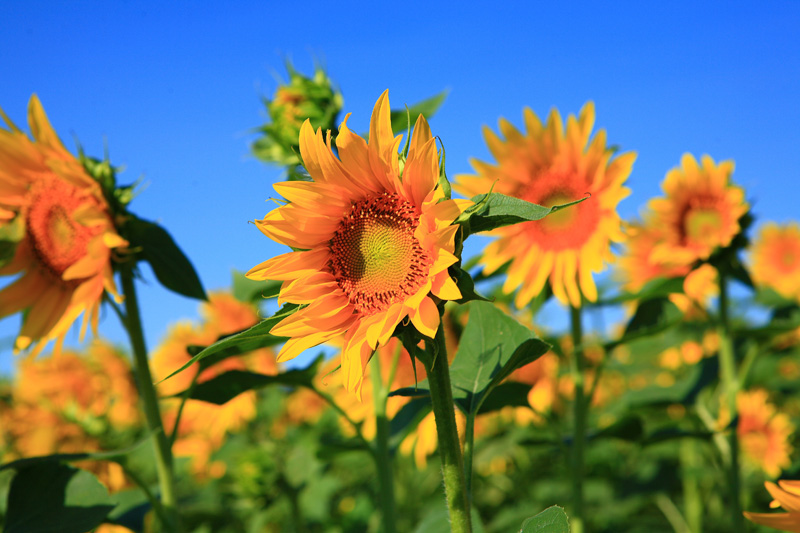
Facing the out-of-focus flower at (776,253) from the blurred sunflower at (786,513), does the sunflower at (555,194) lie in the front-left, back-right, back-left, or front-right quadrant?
front-left

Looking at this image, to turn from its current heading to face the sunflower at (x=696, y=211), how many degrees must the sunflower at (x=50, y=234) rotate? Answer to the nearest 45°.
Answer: approximately 135° to its left

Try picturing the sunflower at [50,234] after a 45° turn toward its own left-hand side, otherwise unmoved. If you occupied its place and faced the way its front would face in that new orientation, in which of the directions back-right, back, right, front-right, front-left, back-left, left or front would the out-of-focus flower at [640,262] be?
left

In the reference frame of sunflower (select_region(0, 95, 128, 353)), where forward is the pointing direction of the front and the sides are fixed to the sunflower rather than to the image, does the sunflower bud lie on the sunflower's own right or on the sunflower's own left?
on the sunflower's own left

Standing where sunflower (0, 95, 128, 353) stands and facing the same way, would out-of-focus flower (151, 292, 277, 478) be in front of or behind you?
behind

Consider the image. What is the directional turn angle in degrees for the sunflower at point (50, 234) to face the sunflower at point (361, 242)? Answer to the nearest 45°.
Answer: approximately 90° to its left

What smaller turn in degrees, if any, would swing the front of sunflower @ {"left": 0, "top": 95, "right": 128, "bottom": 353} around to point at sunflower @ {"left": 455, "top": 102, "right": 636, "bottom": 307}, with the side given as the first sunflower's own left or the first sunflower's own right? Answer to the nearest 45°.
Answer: approximately 135° to the first sunflower's own left
